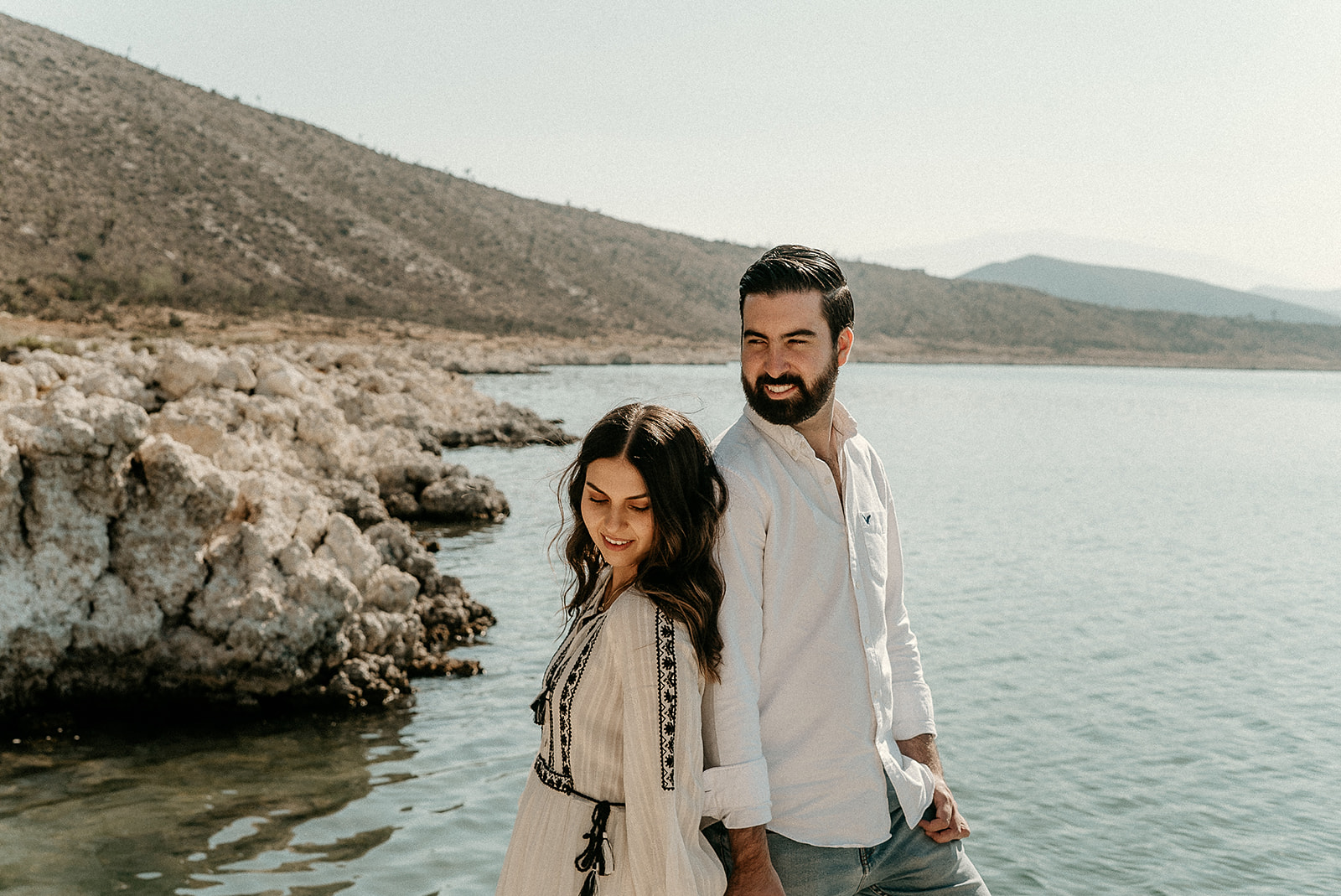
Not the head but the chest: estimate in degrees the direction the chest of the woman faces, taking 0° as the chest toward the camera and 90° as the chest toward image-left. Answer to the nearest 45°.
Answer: approximately 45°

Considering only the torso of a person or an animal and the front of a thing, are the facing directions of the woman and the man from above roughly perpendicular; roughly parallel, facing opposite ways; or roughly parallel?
roughly perpendicular

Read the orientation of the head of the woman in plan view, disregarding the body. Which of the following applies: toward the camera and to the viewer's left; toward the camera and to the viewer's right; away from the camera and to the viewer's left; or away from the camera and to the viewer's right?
toward the camera and to the viewer's left

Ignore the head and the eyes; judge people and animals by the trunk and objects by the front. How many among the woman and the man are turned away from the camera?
0

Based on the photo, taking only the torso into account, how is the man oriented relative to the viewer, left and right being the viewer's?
facing the viewer and to the right of the viewer

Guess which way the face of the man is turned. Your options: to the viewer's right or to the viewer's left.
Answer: to the viewer's left
